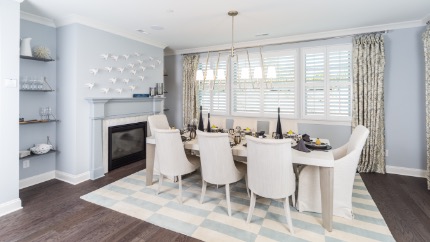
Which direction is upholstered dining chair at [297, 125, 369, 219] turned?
to the viewer's left

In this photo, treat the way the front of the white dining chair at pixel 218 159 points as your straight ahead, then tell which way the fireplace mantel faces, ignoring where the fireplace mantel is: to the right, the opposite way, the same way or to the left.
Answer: to the right

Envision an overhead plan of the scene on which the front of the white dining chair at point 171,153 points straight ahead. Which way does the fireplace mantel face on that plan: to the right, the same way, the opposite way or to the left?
to the right

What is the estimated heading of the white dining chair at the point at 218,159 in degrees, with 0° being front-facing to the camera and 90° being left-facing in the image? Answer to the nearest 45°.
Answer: approximately 225°

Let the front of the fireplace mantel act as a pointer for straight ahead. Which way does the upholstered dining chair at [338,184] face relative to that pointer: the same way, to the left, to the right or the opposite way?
the opposite way

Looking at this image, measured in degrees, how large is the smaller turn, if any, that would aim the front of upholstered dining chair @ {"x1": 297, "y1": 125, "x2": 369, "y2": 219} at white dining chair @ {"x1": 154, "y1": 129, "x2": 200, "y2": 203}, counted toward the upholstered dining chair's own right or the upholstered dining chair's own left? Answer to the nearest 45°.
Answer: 0° — it already faces it

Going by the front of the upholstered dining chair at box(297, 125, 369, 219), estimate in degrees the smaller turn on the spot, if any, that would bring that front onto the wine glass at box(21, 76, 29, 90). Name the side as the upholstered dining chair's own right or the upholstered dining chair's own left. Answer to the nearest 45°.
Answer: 0° — it already faces it

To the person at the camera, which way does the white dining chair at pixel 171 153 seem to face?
facing away from the viewer and to the right of the viewer
